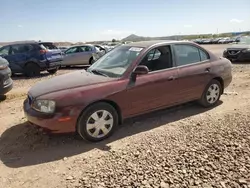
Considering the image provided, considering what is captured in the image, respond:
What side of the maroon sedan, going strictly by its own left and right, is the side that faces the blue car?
right

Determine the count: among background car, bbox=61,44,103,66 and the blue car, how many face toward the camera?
0

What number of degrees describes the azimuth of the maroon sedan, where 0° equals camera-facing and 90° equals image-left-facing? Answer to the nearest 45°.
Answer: approximately 45°

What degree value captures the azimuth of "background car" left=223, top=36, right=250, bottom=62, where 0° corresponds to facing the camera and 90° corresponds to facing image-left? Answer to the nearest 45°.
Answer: approximately 45°

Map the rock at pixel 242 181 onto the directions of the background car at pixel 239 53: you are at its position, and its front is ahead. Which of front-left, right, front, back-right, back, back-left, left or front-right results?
front-left

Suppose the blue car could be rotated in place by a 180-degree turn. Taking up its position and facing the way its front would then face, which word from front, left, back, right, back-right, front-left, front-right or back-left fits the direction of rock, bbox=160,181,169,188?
front-right

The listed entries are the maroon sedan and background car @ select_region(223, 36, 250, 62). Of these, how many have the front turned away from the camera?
0

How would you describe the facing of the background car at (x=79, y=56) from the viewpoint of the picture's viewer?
facing away from the viewer and to the left of the viewer

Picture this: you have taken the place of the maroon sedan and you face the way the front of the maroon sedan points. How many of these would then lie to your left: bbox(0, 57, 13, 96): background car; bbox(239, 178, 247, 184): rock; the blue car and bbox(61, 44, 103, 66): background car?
1

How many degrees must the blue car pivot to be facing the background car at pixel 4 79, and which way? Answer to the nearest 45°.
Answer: approximately 135° to its left

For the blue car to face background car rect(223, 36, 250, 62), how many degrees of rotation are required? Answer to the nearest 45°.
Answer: approximately 135° to its right
